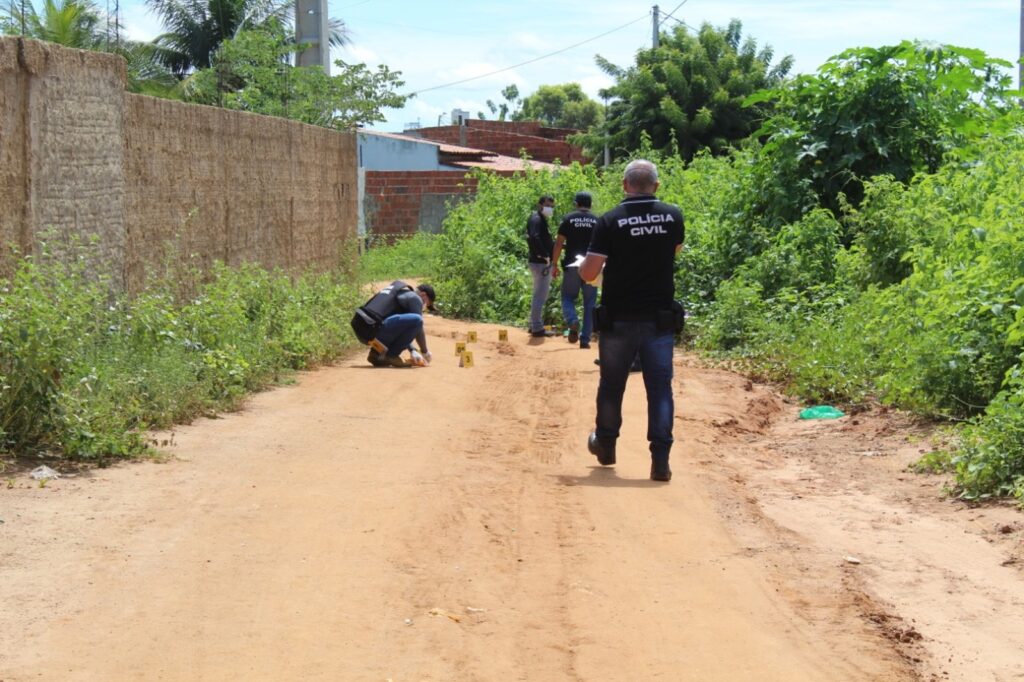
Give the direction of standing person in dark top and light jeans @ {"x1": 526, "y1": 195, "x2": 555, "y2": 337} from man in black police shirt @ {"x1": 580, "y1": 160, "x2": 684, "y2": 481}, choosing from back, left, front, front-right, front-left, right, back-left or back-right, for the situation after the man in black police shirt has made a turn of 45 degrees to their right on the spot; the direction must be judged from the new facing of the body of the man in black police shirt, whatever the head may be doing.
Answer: front-left

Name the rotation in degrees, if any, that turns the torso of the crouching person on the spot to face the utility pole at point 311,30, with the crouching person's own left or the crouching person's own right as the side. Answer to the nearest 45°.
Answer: approximately 90° to the crouching person's own left

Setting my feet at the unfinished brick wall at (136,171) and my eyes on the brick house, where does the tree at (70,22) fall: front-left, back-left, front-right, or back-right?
front-left

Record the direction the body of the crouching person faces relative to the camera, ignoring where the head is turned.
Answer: to the viewer's right

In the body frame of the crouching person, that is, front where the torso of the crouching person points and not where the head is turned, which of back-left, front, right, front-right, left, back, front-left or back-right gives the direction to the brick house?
left

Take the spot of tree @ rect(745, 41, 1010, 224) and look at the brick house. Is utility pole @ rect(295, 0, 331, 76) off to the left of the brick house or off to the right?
left

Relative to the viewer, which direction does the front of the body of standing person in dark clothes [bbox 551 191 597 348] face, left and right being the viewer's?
facing away from the viewer

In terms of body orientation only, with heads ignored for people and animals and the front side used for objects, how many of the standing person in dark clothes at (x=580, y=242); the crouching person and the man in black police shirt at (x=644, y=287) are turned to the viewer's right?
1

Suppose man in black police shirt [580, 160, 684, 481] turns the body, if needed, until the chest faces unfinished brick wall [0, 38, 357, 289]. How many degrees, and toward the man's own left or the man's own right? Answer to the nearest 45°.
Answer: approximately 45° to the man's own left

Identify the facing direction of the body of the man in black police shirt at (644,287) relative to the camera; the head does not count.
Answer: away from the camera

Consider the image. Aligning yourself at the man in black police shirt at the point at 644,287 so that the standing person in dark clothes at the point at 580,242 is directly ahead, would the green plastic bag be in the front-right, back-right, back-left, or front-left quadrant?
front-right

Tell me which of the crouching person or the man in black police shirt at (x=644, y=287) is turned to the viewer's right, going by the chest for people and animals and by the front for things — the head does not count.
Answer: the crouching person

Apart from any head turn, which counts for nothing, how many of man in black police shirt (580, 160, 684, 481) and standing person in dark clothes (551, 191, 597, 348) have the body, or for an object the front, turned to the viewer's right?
0

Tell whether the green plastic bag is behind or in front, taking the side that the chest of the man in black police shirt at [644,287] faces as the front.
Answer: in front

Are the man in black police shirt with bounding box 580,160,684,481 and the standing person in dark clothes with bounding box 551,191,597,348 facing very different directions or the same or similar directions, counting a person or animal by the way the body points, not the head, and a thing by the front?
same or similar directions

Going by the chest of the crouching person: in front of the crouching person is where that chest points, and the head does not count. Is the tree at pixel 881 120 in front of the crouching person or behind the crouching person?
in front

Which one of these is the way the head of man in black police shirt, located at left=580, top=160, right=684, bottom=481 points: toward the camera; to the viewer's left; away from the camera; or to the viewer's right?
away from the camera

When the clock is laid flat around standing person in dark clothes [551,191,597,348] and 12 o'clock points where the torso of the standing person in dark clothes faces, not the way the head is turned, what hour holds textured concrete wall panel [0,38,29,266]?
The textured concrete wall panel is roughly at 7 o'clock from the standing person in dark clothes.

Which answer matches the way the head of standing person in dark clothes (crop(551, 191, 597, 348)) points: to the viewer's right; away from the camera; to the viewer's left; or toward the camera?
away from the camera

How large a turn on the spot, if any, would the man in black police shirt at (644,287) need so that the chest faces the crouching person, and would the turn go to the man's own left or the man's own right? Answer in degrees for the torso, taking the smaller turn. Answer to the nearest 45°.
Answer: approximately 45° to the man's own left

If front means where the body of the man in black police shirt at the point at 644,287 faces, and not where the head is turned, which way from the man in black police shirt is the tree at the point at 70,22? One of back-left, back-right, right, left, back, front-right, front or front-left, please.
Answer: front-left
